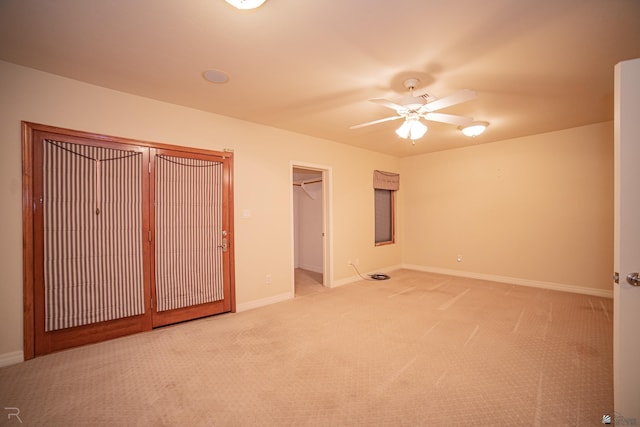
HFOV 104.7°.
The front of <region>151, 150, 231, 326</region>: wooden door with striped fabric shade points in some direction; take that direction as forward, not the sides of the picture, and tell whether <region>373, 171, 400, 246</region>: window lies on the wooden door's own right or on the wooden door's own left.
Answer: on the wooden door's own left

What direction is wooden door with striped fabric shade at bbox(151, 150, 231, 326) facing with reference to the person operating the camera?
facing the viewer and to the right of the viewer

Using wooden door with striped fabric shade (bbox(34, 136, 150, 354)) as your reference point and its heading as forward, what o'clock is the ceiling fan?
The ceiling fan is roughly at 12 o'clock from the wooden door with striped fabric shade.

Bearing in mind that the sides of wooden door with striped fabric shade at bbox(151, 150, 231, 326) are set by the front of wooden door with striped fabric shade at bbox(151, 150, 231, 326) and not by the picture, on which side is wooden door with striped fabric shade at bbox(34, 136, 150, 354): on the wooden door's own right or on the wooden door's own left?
on the wooden door's own right

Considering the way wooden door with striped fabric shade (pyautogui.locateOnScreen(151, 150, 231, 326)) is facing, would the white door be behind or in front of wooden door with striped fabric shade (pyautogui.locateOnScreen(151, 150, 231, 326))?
in front

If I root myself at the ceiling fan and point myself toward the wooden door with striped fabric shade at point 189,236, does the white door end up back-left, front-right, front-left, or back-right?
back-left

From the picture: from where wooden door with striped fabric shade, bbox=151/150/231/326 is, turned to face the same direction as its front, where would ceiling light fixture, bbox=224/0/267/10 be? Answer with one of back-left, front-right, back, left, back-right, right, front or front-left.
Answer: front-right

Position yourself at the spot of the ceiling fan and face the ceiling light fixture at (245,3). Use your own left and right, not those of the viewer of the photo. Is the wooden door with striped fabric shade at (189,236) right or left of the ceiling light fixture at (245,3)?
right

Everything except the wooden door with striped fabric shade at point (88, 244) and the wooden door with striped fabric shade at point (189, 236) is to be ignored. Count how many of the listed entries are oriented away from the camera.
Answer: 0

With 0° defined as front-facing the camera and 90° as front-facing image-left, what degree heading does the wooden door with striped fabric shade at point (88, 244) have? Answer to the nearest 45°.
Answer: approximately 315°
